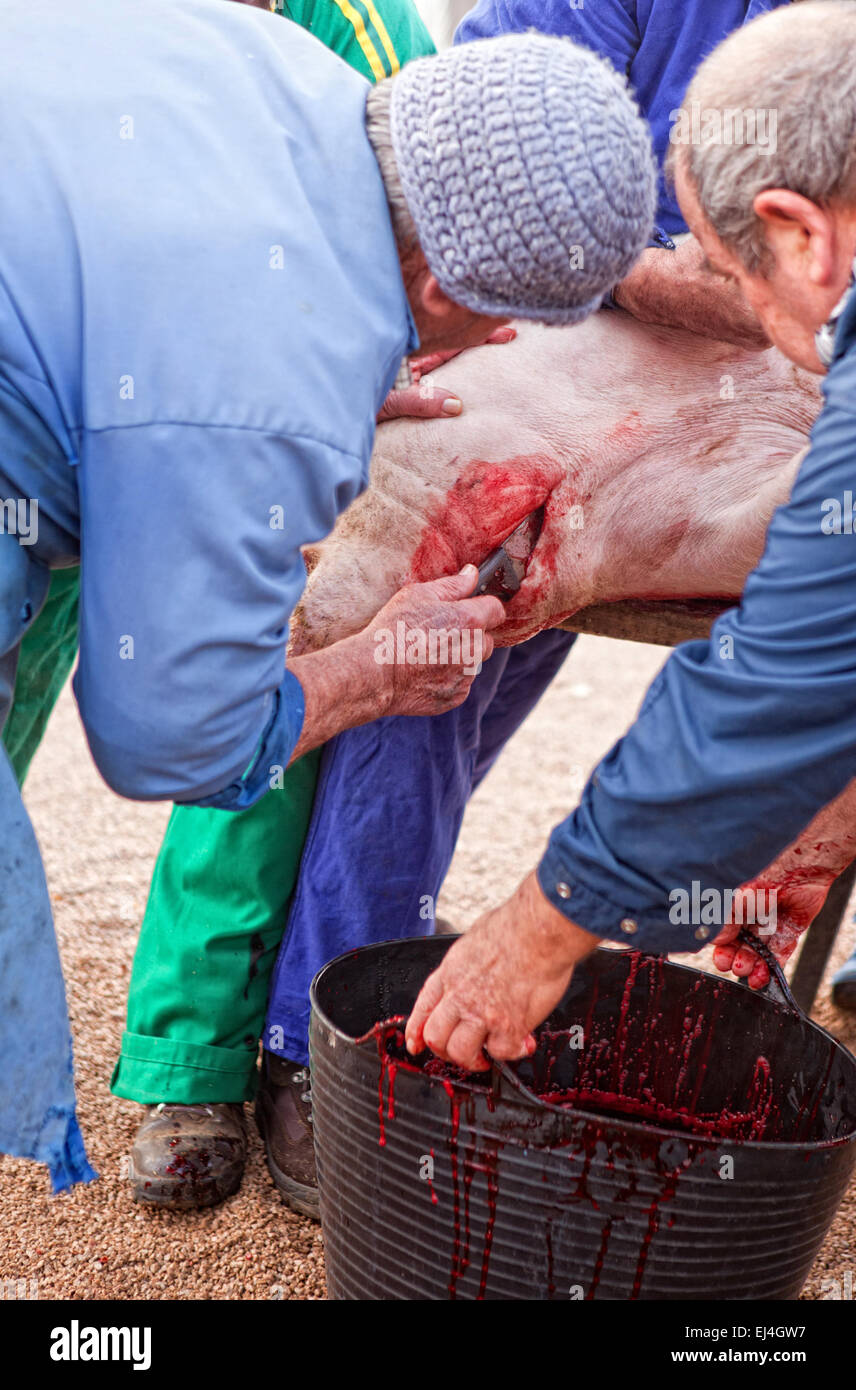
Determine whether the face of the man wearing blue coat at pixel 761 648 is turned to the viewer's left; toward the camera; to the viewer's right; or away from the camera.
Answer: to the viewer's left

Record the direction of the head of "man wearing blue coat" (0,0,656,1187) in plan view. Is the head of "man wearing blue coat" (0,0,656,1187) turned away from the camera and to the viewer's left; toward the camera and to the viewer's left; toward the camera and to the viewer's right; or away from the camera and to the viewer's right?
away from the camera and to the viewer's right

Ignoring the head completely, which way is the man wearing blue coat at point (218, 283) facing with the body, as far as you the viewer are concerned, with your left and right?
facing away from the viewer and to the right of the viewer
